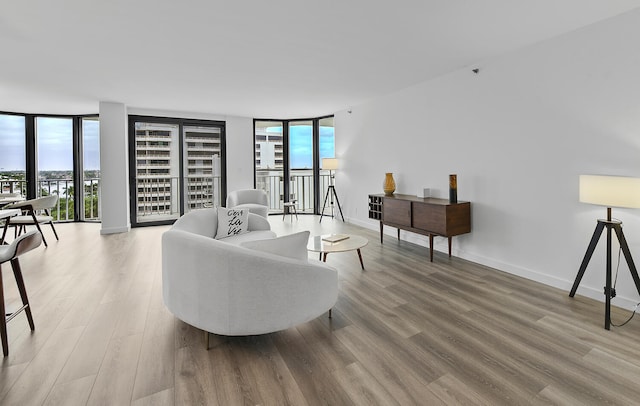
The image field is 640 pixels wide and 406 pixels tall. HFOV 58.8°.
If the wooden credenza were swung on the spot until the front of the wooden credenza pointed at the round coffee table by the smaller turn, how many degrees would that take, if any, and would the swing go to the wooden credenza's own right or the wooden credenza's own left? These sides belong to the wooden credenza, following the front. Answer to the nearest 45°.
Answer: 0° — it already faces it

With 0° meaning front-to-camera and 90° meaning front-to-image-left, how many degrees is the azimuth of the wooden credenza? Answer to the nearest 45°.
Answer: approximately 45°

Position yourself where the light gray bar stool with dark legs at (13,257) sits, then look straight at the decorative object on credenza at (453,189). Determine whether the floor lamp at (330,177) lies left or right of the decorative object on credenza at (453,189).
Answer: left

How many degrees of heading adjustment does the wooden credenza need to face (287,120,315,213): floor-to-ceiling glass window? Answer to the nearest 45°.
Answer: approximately 90° to its right

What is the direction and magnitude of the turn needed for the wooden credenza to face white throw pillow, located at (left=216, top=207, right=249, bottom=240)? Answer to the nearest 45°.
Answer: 0° — it already faces it

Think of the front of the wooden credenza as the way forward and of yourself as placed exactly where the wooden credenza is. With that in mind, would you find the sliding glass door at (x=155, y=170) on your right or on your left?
on your right

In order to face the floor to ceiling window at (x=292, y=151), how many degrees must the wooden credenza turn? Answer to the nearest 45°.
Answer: approximately 90° to its right
